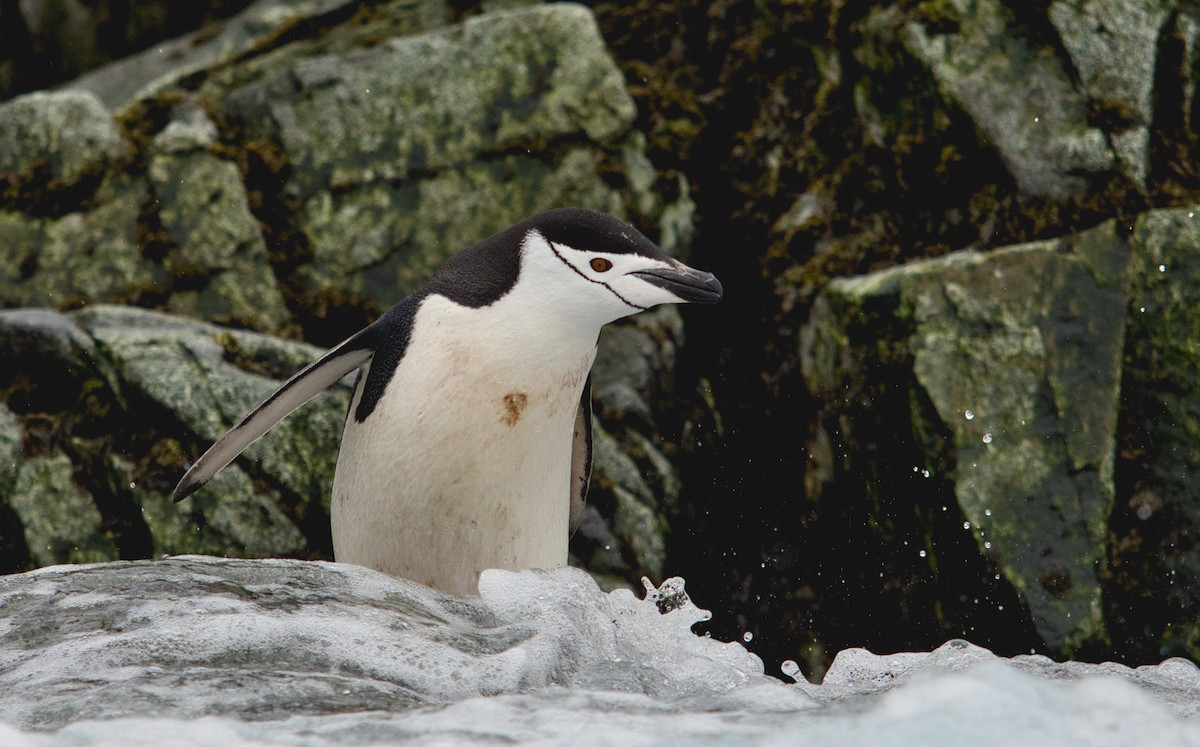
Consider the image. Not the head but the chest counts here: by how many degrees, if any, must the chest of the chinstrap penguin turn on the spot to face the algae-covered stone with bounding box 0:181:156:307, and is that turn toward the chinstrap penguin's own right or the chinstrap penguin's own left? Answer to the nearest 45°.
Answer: approximately 180°

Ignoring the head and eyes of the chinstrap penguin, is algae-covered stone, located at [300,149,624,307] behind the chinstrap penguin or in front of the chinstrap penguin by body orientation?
behind

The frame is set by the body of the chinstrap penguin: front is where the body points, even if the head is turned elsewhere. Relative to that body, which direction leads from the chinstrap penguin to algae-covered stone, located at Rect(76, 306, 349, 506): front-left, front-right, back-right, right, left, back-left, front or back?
back

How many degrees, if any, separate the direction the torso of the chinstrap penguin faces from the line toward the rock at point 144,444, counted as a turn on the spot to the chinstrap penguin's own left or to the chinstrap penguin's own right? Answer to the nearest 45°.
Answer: approximately 180°

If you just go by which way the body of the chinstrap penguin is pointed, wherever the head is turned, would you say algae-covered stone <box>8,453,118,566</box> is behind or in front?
behind

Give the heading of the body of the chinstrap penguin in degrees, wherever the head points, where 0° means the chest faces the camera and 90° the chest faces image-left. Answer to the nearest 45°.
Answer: approximately 315°

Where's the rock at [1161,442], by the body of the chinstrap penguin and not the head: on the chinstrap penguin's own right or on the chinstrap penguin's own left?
on the chinstrap penguin's own left

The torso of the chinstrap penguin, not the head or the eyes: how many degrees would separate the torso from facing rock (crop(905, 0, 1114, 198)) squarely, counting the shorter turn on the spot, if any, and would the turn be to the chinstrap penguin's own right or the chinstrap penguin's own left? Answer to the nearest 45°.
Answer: approximately 90° to the chinstrap penguin's own left
